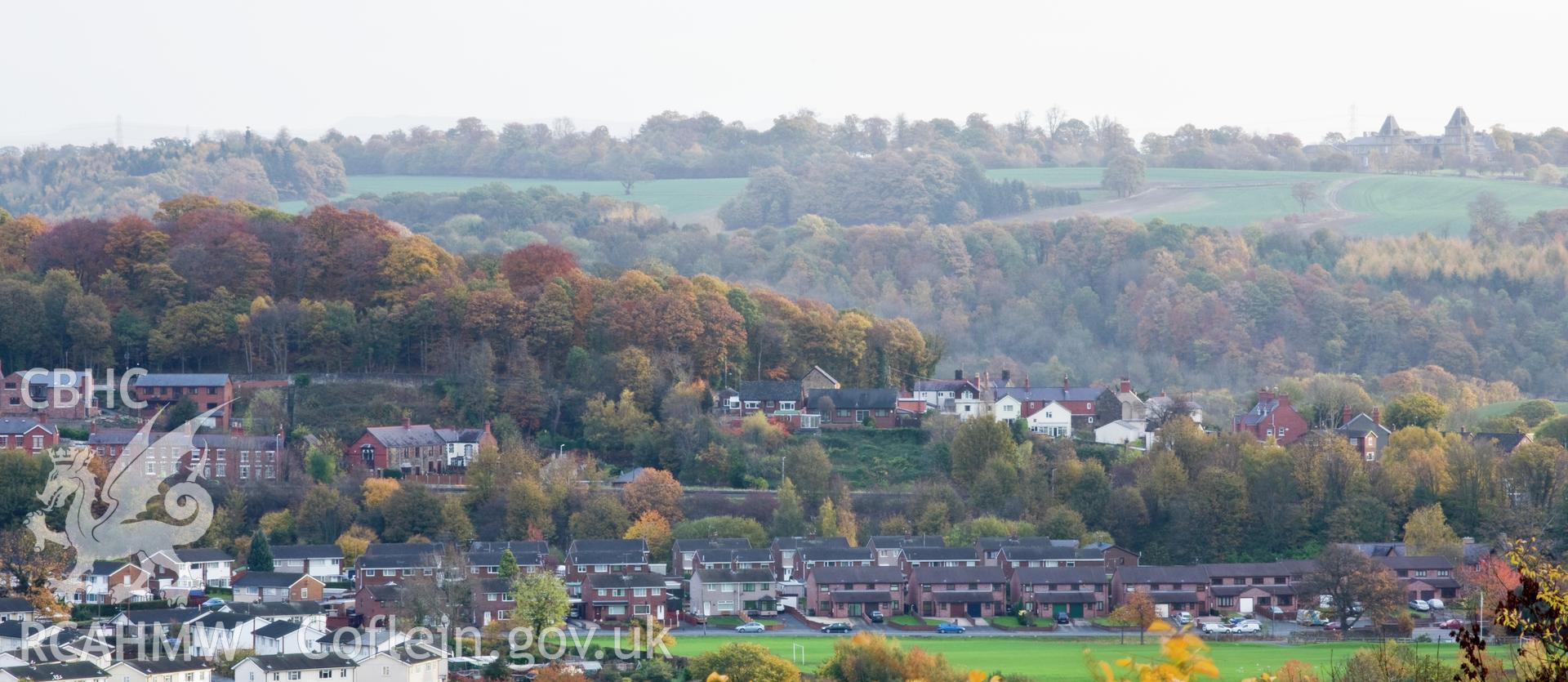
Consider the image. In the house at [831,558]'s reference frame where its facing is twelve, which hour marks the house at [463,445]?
the house at [463,445] is roughly at 4 o'clock from the house at [831,558].

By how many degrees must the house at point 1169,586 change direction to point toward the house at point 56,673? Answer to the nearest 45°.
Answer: approximately 45° to its right

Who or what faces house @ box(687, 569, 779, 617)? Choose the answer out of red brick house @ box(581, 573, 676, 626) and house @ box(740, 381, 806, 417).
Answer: house @ box(740, 381, 806, 417)

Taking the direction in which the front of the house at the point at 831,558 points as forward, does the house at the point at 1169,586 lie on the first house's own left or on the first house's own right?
on the first house's own left

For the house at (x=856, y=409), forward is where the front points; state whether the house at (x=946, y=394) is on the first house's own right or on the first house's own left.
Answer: on the first house's own left

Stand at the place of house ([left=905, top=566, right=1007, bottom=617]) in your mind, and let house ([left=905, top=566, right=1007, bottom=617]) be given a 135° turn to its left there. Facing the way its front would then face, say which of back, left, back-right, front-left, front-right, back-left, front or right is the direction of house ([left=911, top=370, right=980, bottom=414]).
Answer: front-left

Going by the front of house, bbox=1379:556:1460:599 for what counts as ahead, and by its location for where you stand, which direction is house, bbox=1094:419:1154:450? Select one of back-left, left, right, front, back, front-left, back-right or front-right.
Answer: back-right

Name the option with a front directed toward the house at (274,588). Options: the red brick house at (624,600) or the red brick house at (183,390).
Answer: the red brick house at (183,390)

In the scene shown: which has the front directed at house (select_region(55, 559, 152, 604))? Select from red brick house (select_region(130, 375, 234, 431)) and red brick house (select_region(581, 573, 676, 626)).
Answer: red brick house (select_region(130, 375, 234, 431))

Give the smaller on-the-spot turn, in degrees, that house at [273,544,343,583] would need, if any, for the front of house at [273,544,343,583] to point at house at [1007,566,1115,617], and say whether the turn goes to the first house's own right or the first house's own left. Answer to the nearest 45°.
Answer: approximately 90° to the first house's own left
